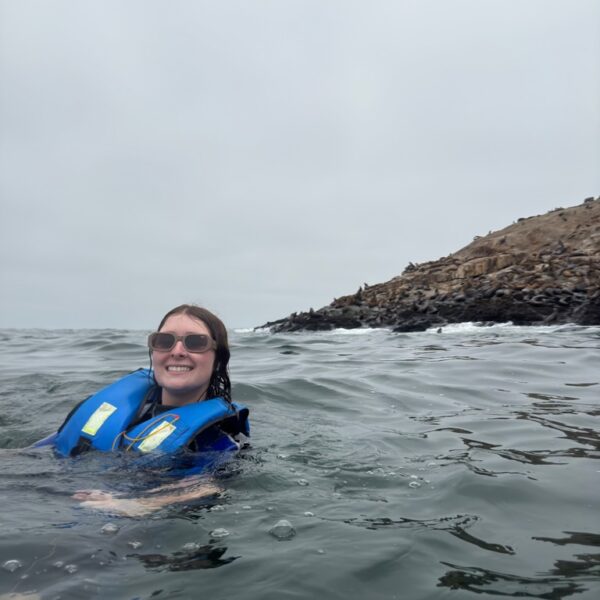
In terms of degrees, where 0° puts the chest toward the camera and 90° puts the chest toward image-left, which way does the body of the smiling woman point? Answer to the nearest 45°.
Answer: approximately 45°

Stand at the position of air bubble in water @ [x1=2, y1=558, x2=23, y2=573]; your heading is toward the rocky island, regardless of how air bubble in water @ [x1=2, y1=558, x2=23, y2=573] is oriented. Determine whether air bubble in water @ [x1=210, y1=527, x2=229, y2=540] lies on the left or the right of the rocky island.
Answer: right

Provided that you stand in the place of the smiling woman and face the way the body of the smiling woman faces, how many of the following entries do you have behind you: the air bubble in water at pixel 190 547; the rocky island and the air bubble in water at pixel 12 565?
1

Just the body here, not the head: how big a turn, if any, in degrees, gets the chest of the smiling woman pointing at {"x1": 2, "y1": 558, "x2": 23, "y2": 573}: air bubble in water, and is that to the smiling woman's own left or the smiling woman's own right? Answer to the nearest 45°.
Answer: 0° — they already face it

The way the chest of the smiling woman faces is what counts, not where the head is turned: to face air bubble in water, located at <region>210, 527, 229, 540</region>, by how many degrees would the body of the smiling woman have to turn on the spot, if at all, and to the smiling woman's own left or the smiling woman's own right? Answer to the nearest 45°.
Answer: approximately 45° to the smiling woman's own left

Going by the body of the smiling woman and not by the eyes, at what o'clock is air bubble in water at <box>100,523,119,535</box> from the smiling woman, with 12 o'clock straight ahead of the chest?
The air bubble in water is roughly at 11 o'clock from the smiling woman.

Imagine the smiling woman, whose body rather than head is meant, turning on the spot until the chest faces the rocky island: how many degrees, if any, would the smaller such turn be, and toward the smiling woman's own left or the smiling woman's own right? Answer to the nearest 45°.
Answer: approximately 180°

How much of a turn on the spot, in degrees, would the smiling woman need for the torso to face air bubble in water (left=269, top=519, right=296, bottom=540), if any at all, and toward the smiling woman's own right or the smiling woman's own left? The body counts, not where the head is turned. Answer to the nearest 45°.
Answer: approximately 45° to the smiling woman's own left

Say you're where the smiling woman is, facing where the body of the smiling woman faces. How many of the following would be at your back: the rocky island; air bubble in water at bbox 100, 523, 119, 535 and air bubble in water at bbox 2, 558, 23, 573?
1

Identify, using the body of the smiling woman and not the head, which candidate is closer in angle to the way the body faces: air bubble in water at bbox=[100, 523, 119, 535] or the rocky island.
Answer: the air bubble in water

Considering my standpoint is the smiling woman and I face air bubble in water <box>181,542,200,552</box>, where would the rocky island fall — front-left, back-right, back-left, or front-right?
back-left
